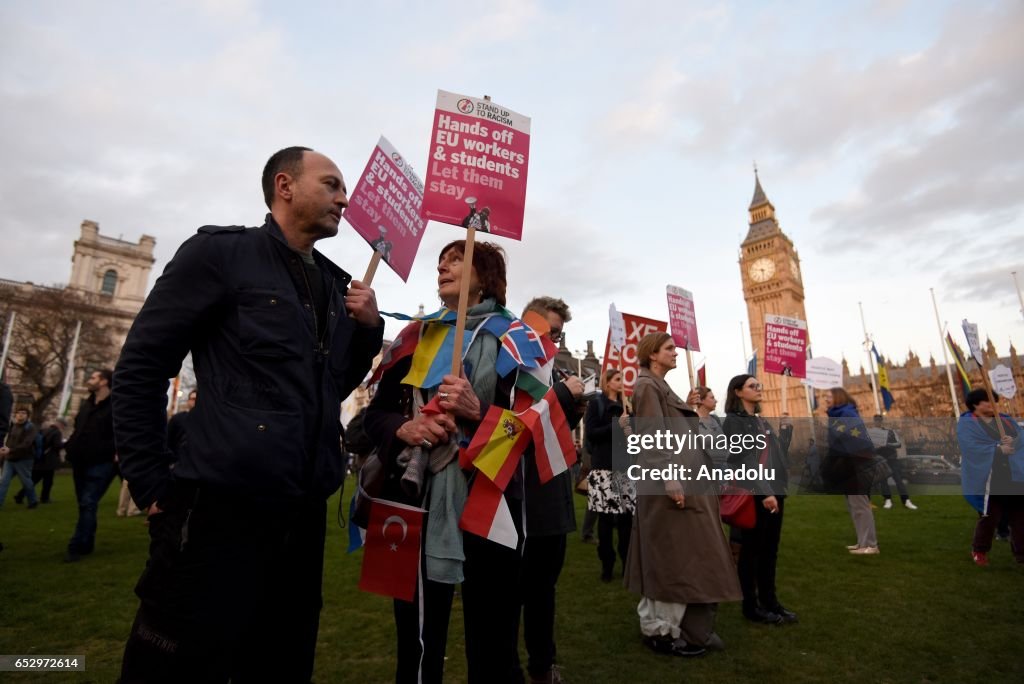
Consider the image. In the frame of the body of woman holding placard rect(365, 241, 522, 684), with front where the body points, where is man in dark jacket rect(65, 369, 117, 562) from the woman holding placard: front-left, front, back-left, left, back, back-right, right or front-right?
right

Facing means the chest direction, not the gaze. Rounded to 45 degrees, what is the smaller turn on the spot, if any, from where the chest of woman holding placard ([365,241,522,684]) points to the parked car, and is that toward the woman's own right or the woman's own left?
approximately 180°

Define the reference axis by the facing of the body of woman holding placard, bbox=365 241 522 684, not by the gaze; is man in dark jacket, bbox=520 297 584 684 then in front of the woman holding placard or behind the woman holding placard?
behind

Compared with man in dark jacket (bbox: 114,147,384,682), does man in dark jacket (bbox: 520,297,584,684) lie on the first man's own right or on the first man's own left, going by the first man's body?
on the first man's own left

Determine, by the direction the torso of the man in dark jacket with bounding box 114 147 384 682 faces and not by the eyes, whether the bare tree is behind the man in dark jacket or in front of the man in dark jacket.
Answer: behind

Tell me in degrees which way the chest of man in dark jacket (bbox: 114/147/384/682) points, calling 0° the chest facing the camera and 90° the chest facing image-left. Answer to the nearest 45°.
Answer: approximately 315°

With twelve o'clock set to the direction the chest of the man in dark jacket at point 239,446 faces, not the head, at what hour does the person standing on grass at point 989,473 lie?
The person standing on grass is roughly at 10 o'clock from the man in dark jacket.
